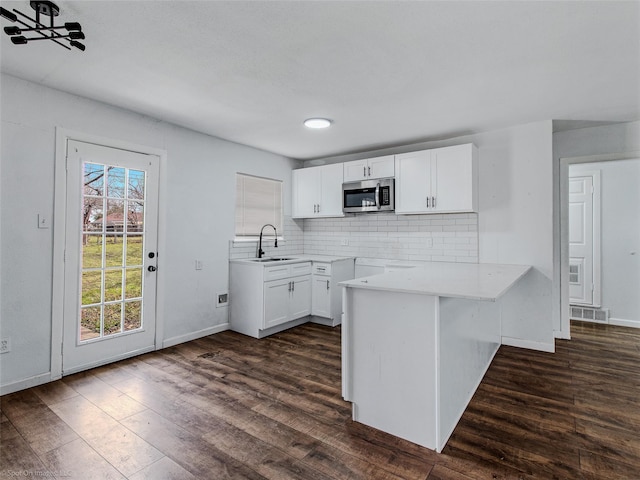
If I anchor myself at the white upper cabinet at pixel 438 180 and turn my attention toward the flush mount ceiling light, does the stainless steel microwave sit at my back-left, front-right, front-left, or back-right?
front-right

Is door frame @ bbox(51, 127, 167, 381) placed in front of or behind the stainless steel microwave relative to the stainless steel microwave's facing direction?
in front

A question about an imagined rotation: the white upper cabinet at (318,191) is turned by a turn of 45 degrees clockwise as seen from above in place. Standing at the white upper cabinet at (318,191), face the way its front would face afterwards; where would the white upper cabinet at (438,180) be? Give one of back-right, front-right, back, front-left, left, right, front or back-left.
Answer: back-left

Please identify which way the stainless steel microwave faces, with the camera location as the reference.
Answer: facing the viewer and to the left of the viewer

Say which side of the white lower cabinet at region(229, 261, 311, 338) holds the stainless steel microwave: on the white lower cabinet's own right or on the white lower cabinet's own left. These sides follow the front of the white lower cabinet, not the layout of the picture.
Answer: on the white lower cabinet's own left

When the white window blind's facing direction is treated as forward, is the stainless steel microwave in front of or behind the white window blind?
in front

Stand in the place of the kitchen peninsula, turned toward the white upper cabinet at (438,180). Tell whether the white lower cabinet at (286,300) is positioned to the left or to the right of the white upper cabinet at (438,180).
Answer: left

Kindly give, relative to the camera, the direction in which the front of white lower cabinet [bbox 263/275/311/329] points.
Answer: facing the viewer and to the right of the viewer

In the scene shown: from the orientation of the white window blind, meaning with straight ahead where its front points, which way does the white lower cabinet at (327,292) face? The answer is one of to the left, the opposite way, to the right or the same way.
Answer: to the right

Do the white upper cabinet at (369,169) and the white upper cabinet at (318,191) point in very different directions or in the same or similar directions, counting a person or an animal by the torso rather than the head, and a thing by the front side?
same or similar directions
